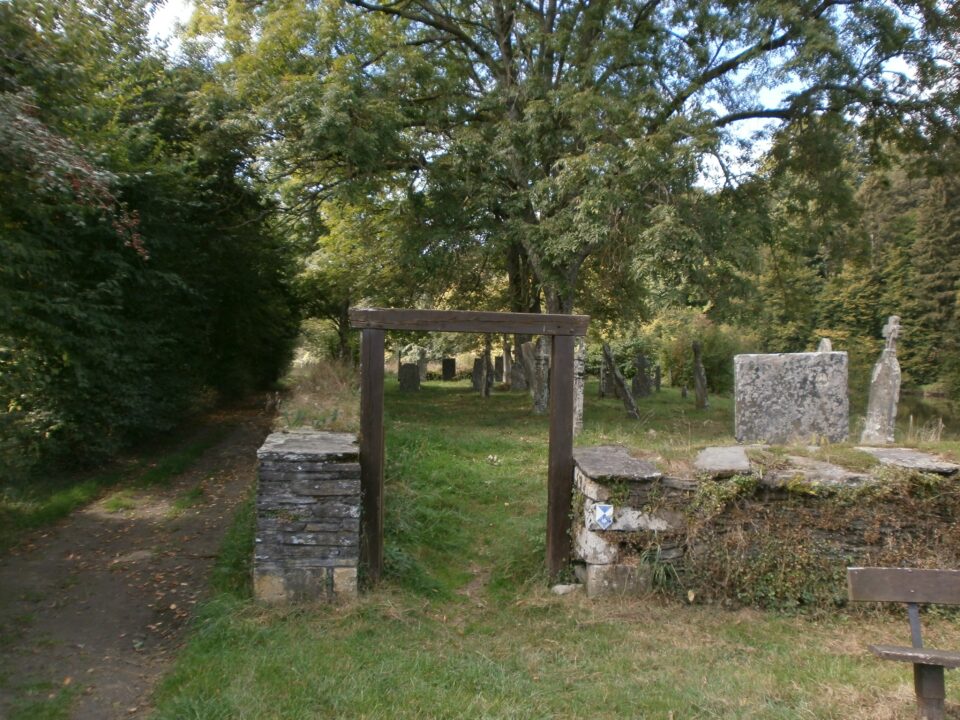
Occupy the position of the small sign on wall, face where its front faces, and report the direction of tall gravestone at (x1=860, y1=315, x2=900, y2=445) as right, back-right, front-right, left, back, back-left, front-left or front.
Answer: back-left

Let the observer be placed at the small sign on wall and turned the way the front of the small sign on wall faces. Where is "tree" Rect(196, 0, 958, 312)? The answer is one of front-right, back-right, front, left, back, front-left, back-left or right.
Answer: back

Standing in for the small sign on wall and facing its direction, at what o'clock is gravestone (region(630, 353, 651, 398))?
The gravestone is roughly at 6 o'clock from the small sign on wall.

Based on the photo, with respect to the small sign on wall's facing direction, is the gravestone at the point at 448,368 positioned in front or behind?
behind

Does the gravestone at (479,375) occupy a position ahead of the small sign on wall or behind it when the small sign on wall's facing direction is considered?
behind

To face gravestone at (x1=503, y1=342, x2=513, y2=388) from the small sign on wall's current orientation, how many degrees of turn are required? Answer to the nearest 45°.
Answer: approximately 180°

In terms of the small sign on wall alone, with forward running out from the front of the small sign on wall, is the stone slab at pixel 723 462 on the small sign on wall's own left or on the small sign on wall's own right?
on the small sign on wall's own left

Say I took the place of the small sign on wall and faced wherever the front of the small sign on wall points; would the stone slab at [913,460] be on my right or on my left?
on my left

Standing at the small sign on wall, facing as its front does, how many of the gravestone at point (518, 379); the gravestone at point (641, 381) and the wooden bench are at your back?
2

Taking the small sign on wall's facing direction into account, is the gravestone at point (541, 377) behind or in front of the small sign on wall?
behind

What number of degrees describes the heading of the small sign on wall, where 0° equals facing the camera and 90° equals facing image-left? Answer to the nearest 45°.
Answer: approximately 0°

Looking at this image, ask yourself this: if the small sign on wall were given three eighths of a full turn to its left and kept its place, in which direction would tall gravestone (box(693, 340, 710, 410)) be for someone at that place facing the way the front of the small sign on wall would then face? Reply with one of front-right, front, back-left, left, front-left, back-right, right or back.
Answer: front-left
